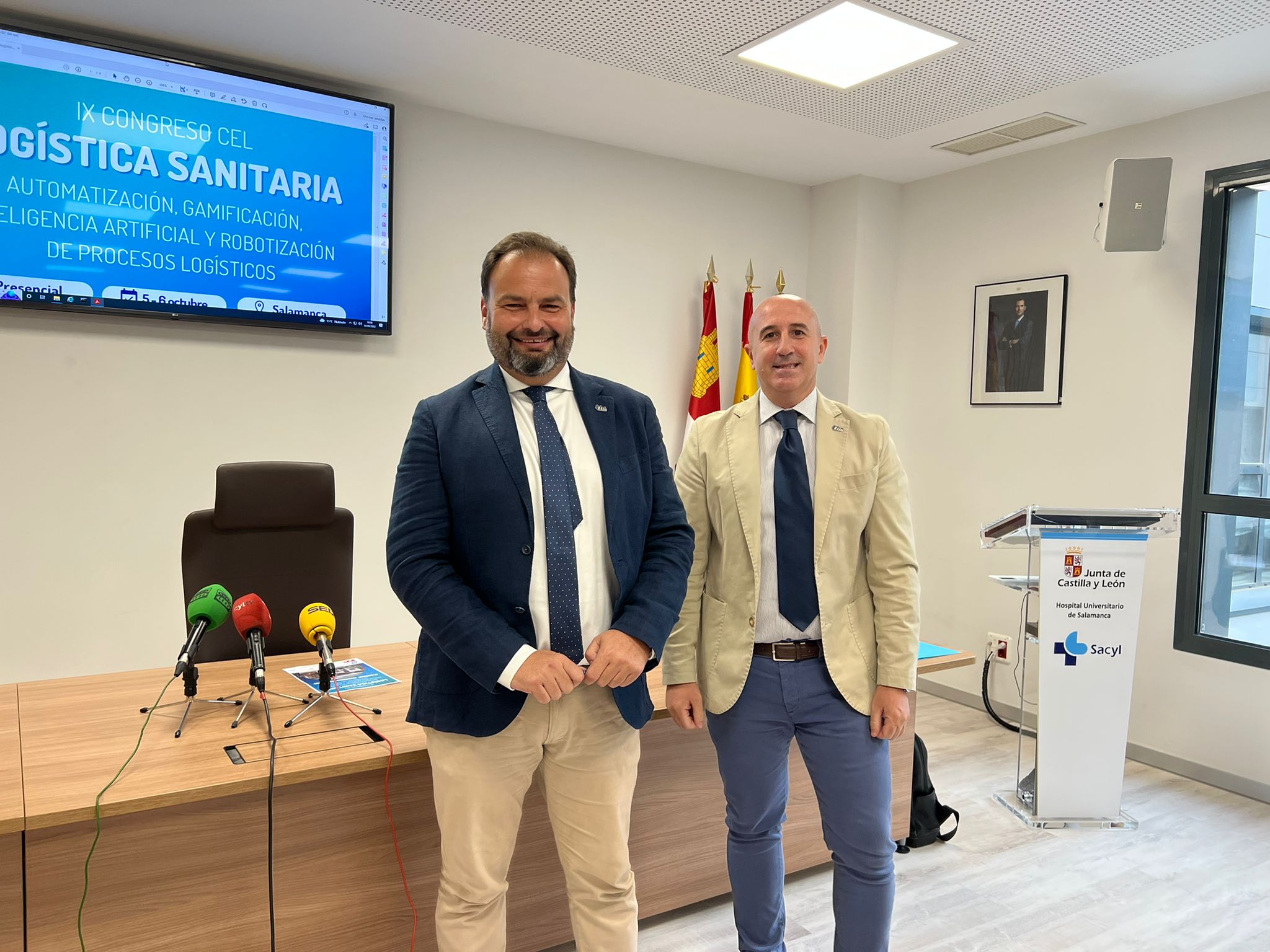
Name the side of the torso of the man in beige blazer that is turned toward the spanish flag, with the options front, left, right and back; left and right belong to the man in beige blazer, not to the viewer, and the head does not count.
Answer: back

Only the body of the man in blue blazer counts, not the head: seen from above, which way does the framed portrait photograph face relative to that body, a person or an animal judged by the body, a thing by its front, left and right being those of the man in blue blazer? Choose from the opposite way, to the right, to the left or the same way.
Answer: to the right

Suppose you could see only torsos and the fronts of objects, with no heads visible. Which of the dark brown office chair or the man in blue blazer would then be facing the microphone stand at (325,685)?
the dark brown office chair

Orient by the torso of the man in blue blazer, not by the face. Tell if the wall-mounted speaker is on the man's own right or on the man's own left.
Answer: on the man's own left

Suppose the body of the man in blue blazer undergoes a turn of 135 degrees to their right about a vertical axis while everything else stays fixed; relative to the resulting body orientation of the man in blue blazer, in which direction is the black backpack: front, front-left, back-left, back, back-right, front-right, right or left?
right

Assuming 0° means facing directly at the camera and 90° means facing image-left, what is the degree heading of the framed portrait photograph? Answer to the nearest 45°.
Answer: approximately 45°

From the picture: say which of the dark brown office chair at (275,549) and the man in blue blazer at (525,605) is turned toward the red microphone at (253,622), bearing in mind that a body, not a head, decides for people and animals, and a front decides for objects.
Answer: the dark brown office chair

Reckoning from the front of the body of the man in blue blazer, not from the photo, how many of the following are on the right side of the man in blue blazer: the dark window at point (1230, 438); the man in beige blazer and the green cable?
1

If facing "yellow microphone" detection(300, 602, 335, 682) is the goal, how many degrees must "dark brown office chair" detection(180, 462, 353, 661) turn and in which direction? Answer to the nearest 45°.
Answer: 0° — it already faces it

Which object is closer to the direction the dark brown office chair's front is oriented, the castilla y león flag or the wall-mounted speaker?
the wall-mounted speaker

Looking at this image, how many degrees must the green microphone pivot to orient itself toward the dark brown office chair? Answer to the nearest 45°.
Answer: approximately 45° to its left

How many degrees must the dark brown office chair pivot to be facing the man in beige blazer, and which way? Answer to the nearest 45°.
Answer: approximately 45° to its left

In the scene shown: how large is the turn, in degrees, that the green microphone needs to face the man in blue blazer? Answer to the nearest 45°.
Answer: approximately 90° to its right

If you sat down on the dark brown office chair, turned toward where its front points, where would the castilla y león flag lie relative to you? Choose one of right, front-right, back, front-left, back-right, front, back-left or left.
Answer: back-left
